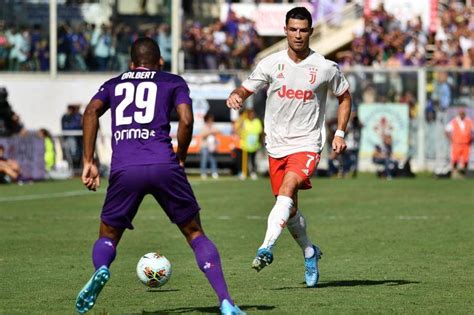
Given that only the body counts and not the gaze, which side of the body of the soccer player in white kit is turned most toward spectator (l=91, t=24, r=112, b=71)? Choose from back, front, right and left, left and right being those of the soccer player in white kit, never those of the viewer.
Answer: back

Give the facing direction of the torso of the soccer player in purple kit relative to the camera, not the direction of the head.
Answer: away from the camera

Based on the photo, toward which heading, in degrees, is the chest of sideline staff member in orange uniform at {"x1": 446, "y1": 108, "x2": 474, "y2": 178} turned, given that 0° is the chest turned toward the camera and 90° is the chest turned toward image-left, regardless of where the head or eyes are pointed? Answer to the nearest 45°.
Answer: approximately 0°

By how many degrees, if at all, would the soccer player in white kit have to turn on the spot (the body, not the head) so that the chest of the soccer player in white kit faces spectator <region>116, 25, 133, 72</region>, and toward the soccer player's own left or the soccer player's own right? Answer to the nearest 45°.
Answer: approximately 180°

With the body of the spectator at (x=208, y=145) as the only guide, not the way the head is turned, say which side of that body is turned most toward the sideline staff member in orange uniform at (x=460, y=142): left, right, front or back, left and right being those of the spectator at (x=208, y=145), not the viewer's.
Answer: left

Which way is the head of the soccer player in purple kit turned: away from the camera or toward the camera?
away from the camera

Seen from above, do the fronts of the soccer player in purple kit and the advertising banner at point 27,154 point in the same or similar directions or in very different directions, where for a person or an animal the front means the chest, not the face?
very different directions

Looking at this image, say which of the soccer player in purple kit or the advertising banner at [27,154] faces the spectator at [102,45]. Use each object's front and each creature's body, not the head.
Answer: the soccer player in purple kit

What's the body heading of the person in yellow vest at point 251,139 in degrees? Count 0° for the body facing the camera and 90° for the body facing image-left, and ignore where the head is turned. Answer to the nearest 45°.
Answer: approximately 0°

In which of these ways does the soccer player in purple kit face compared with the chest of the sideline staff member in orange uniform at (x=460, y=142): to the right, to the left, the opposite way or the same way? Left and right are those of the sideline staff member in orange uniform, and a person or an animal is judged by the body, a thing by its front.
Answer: the opposite way
